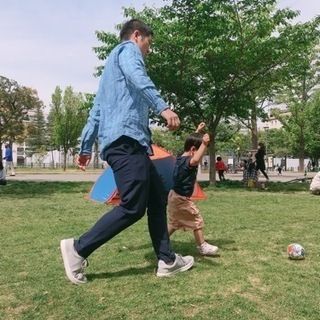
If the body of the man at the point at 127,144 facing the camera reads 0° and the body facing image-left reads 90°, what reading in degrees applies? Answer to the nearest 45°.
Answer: approximately 270°

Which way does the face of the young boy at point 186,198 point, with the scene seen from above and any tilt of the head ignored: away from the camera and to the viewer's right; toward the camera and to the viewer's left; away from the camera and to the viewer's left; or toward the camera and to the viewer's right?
away from the camera and to the viewer's right

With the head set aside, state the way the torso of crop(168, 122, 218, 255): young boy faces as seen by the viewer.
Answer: to the viewer's right
